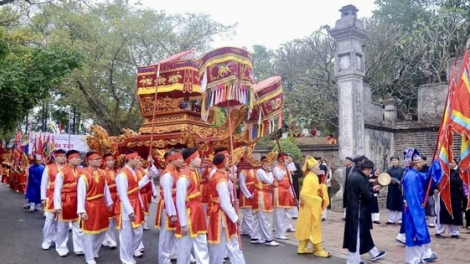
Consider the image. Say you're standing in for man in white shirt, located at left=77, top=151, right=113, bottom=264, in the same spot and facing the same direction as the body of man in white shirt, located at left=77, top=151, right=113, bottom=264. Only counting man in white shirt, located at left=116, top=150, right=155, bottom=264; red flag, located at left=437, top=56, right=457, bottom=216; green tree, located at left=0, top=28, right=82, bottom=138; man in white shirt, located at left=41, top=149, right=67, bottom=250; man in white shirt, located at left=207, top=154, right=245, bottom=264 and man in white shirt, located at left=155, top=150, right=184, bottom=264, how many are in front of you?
4

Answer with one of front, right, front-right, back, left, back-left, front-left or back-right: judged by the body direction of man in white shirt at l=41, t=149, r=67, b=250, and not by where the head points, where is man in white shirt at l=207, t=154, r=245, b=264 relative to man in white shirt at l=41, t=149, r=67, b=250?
front

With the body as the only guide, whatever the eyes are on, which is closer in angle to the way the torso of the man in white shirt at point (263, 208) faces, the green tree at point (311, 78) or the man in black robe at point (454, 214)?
the man in black robe

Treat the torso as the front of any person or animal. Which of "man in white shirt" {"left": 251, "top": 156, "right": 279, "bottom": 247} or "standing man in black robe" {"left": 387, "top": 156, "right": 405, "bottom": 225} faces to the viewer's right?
the man in white shirt

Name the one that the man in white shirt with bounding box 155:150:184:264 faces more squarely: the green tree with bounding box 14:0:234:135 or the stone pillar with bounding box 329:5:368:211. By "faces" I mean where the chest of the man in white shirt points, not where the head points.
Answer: the stone pillar

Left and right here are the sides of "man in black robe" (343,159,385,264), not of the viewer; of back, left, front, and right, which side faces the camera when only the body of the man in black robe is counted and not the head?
right

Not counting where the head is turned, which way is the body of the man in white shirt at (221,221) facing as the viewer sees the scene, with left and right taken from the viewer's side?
facing to the right of the viewer

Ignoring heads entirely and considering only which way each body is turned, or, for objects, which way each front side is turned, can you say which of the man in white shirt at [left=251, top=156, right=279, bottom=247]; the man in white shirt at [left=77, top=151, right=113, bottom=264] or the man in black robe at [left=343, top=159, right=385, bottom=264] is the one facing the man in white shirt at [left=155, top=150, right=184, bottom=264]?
the man in white shirt at [left=77, top=151, right=113, bottom=264]

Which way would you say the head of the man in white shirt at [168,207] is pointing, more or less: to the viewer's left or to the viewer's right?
to the viewer's right

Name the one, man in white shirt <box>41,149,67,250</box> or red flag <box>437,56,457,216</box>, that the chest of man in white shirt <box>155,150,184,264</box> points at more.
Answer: the red flag

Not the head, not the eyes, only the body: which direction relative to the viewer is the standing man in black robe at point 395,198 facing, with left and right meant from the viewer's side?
facing the viewer
